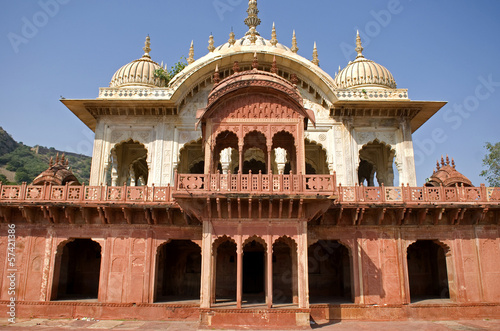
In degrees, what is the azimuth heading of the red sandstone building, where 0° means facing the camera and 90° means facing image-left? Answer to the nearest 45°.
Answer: approximately 0°
